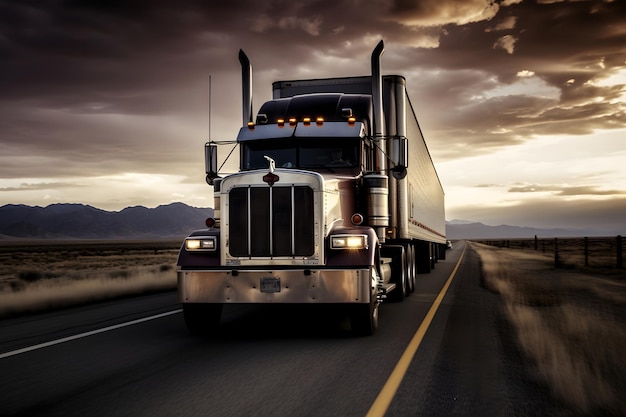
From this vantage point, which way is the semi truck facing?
toward the camera
